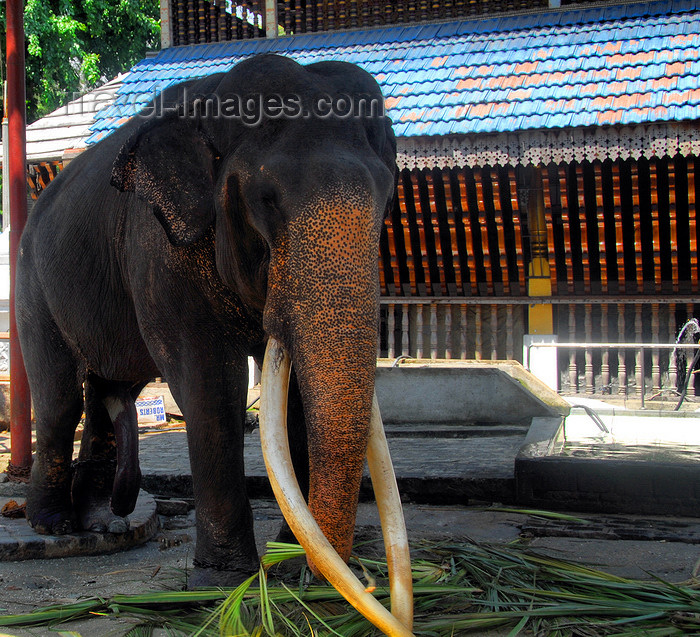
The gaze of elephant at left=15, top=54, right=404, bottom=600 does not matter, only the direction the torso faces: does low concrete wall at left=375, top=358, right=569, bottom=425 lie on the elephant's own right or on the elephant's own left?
on the elephant's own left

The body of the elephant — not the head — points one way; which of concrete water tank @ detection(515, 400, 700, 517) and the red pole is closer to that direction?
the concrete water tank

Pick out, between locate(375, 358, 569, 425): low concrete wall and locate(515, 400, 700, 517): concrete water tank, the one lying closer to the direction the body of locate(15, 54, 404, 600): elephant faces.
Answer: the concrete water tank

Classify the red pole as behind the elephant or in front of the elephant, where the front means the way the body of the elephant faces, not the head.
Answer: behind

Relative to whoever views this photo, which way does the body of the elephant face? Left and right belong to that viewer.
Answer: facing the viewer and to the right of the viewer

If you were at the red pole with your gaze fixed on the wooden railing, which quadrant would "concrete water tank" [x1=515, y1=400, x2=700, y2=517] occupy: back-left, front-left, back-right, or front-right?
front-right

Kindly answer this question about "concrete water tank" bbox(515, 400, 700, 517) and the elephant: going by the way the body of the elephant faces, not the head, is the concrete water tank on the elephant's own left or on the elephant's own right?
on the elephant's own left

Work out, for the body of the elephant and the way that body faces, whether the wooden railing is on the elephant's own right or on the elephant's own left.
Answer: on the elephant's own left
